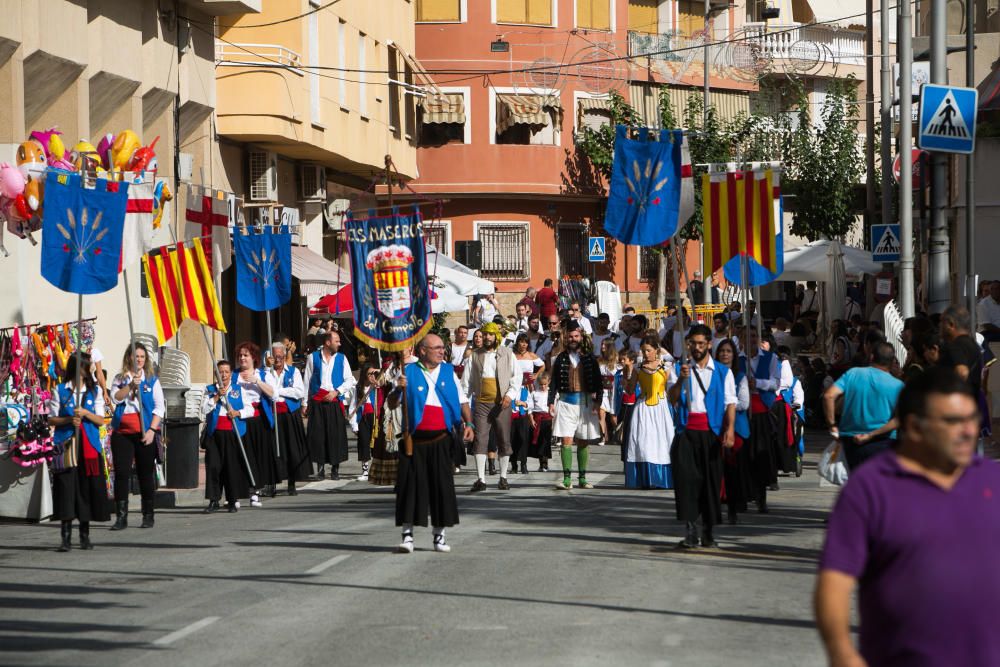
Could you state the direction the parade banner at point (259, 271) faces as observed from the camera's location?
facing the viewer

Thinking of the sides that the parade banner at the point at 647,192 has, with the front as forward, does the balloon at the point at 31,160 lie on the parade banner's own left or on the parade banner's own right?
on the parade banner's own right

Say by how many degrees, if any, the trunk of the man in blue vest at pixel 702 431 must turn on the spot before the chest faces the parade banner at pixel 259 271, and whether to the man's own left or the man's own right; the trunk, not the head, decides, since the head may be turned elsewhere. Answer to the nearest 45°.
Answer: approximately 135° to the man's own right

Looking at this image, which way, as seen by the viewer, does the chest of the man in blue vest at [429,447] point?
toward the camera

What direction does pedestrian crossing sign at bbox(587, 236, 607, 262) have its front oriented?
toward the camera

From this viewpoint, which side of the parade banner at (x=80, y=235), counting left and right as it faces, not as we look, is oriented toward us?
front

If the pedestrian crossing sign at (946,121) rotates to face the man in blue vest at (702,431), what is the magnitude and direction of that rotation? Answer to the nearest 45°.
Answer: approximately 45° to its right
